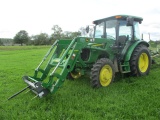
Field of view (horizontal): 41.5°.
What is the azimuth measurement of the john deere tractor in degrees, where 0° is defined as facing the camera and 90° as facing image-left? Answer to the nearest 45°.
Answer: approximately 45°
